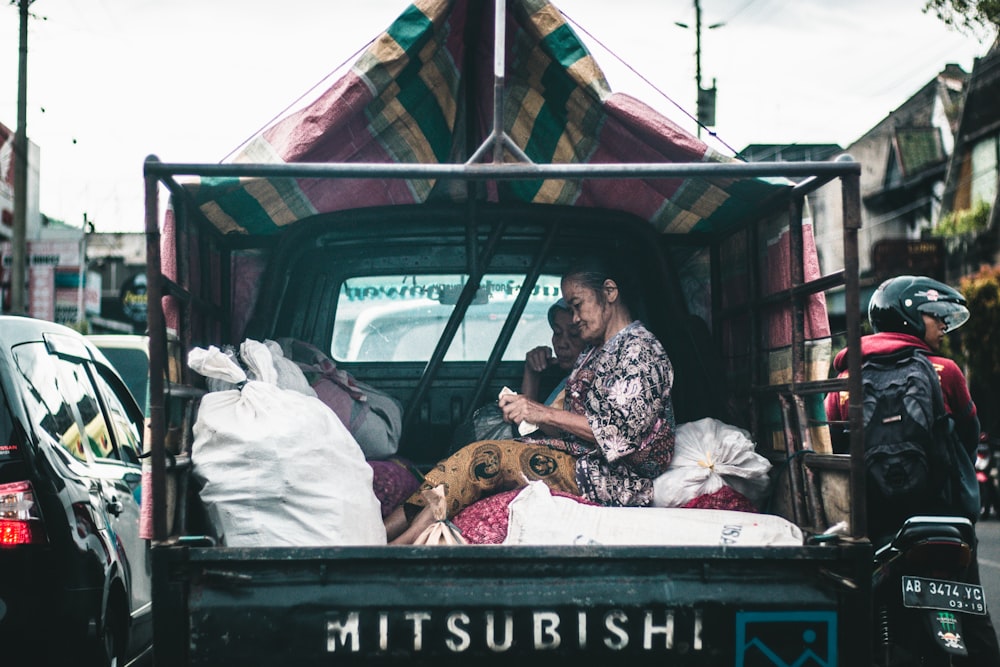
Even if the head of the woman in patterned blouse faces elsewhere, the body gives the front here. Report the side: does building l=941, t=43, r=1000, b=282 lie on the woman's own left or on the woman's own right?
on the woman's own right

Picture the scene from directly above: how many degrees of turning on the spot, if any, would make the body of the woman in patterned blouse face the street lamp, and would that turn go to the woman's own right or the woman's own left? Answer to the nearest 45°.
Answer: approximately 90° to the woman's own right

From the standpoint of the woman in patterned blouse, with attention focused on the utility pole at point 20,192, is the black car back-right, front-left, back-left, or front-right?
front-left

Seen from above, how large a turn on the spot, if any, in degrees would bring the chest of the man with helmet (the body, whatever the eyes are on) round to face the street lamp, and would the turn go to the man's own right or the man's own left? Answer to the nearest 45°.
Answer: approximately 45° to the man's own left

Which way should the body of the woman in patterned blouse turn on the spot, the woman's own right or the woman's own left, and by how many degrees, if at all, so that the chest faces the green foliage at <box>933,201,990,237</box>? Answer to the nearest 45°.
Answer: approximately 135° to the woman's own right

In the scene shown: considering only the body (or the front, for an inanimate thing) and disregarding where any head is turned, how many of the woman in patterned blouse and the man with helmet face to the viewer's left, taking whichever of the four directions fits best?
1

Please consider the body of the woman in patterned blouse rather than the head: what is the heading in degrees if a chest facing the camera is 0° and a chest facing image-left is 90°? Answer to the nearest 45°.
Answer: approximately 90°

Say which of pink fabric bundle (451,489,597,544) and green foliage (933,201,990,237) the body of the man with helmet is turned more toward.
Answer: the green foliage

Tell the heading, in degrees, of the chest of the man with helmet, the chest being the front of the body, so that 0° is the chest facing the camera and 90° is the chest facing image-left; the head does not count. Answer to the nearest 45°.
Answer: approximately 225°

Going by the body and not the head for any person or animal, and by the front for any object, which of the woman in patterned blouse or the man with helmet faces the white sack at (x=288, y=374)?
the woman in patterned blouse

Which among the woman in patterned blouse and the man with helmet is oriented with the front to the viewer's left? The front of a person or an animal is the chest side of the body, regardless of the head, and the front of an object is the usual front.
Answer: the woman in patterned blouse

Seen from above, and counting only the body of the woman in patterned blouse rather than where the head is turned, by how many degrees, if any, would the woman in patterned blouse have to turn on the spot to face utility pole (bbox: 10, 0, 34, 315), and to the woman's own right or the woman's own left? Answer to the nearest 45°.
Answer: approximately 45° to the woman's own right

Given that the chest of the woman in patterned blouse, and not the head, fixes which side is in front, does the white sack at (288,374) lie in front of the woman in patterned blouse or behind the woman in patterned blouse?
in front
